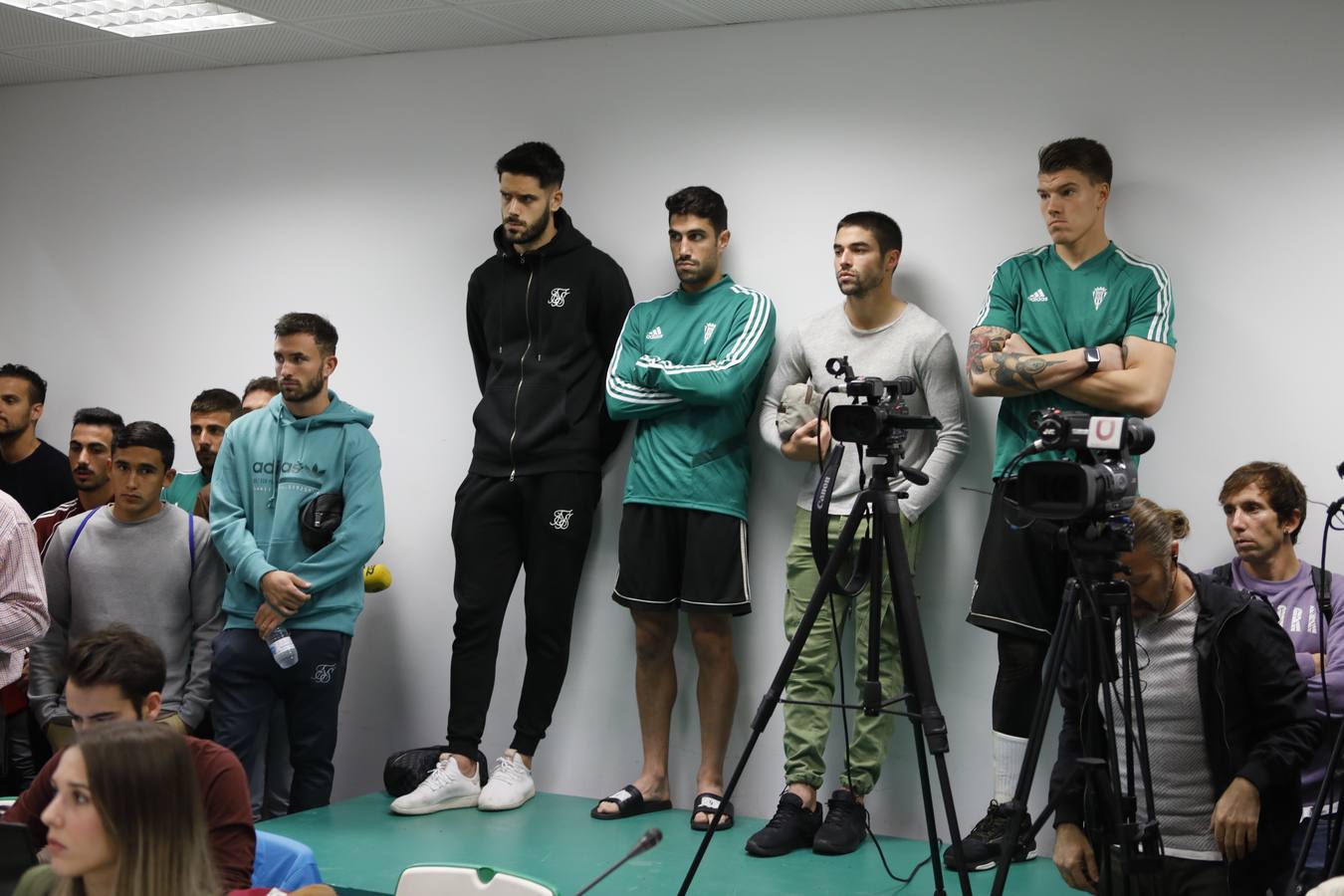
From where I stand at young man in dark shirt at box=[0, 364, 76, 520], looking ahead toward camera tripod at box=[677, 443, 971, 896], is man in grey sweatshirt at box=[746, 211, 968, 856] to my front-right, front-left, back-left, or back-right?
front-left

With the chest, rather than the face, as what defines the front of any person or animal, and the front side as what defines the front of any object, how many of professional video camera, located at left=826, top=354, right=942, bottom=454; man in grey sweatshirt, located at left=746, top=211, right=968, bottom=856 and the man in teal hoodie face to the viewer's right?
0

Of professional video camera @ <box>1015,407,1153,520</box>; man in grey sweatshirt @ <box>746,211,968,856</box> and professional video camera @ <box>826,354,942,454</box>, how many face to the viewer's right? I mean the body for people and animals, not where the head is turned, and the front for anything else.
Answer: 0

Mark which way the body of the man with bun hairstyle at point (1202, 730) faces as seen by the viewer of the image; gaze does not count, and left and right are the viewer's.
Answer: facing the viewer and to the left of the viewer

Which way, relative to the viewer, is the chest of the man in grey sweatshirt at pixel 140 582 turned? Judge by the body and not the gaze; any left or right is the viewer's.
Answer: facing the viewer

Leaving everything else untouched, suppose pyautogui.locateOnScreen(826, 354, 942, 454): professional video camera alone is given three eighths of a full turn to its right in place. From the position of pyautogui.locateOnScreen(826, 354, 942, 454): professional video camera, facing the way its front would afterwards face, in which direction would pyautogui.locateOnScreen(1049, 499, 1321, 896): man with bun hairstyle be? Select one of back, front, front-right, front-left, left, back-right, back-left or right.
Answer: right

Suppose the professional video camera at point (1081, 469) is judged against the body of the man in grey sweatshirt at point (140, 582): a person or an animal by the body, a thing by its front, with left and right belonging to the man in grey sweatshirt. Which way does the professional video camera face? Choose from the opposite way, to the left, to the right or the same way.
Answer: to the right

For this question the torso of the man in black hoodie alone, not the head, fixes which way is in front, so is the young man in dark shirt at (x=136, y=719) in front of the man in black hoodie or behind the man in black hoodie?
in front

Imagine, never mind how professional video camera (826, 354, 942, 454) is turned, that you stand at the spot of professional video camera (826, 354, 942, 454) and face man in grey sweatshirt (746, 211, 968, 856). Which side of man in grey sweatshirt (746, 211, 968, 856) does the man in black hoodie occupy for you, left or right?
left
